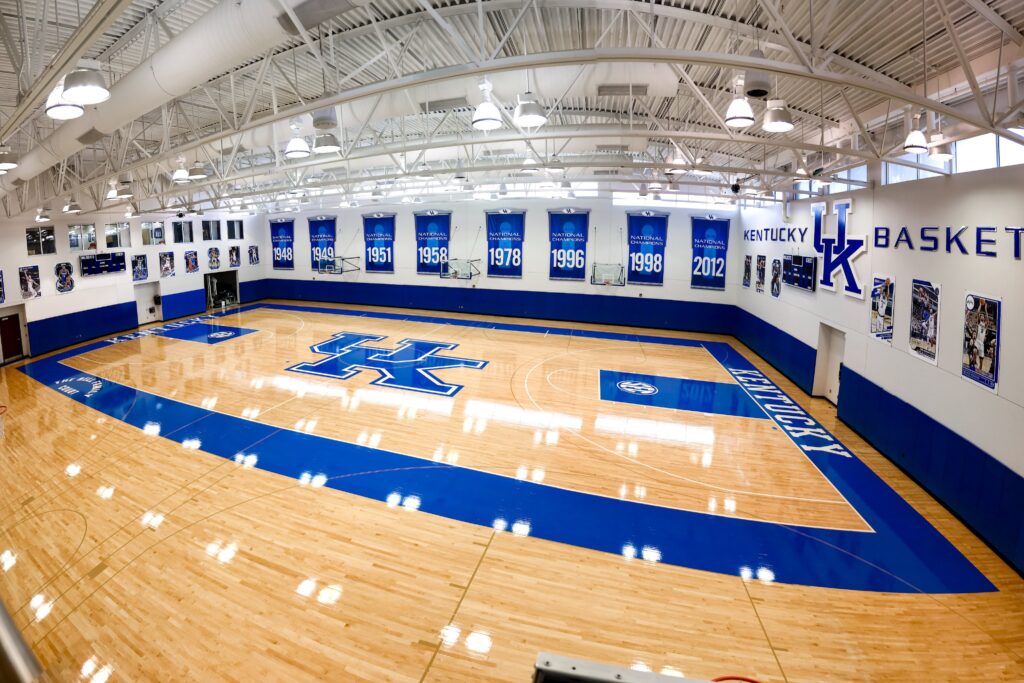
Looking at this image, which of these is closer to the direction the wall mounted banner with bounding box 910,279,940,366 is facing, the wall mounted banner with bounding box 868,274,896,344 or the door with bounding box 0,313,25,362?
the door

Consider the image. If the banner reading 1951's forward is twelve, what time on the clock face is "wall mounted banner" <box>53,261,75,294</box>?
The wall mounted banner is roughly at 2 o'clock from the banner reading 1951.

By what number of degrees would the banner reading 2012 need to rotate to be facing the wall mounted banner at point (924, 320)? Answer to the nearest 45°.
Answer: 0° — it already faces it

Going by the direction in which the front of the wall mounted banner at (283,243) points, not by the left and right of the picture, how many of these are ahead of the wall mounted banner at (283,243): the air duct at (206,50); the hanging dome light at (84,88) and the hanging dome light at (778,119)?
3

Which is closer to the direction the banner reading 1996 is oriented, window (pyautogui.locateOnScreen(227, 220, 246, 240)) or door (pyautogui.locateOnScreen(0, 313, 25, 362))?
the door

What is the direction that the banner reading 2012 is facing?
toward the camera

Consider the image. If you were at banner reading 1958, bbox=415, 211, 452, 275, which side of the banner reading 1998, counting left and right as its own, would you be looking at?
right

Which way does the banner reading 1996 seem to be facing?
toward the camera

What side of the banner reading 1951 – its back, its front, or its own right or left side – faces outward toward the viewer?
front
